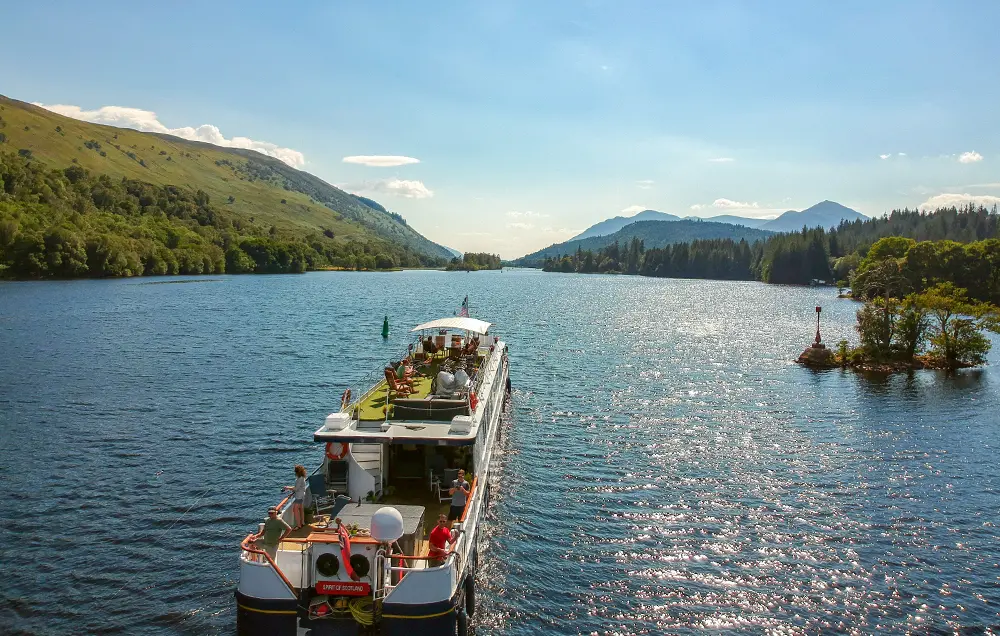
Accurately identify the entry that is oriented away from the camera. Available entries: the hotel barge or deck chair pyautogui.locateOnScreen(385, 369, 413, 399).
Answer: the hotel barge

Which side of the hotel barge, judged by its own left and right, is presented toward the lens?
back

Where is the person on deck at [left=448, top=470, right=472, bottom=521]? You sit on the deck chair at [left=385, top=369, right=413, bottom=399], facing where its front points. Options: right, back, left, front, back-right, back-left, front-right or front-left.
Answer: right

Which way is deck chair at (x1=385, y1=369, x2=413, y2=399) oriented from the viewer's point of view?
to the viewer's right

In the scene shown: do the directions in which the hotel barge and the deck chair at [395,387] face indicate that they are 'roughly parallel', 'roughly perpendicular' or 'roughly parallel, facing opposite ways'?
roughly perpendicular

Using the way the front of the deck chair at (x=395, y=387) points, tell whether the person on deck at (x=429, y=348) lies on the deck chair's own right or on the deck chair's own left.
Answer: on the deck chair's own left

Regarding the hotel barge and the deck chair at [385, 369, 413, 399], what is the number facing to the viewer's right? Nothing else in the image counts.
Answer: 1
